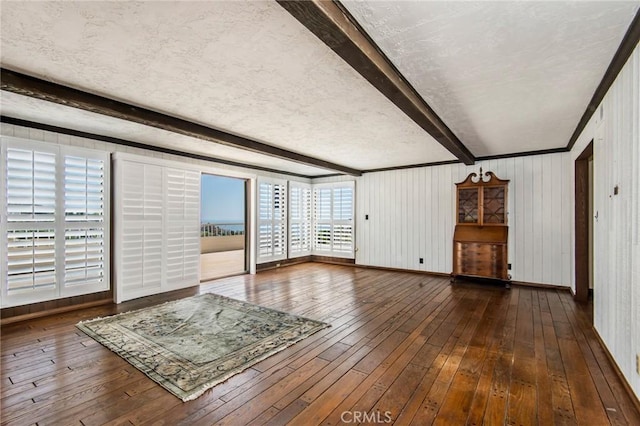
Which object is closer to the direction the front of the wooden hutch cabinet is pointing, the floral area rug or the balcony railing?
the floral area rug

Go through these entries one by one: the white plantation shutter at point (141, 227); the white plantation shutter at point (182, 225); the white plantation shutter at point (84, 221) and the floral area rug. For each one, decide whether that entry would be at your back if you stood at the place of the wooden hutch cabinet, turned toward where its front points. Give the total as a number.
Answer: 0

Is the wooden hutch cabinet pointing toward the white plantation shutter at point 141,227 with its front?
no

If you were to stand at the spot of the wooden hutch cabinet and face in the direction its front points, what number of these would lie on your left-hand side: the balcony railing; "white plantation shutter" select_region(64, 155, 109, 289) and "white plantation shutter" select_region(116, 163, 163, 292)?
0

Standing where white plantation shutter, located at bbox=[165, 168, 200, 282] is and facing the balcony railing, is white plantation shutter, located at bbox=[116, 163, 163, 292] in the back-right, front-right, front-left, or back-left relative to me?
back-left

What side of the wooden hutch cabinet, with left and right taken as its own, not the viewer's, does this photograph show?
front

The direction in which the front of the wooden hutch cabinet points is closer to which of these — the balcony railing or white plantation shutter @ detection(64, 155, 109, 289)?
the white plantation shutter

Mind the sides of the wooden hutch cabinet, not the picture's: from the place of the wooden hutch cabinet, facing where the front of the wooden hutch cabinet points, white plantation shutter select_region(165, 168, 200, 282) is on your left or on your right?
on your right

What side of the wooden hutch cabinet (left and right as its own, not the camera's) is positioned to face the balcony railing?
right

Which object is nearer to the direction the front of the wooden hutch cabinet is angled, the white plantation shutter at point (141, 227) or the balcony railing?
the white plantation shutter

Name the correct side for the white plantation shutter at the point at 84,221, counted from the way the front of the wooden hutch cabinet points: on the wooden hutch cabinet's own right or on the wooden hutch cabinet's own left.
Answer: on the wooden hutch cabinet's own right

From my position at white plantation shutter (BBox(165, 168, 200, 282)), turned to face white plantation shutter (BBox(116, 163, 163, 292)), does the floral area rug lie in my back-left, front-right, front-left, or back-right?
front-left

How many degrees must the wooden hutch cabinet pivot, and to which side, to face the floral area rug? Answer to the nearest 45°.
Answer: approximately 45° to its right

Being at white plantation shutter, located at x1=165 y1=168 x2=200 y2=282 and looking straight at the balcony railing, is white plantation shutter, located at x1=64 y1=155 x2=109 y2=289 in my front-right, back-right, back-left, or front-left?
back-left
